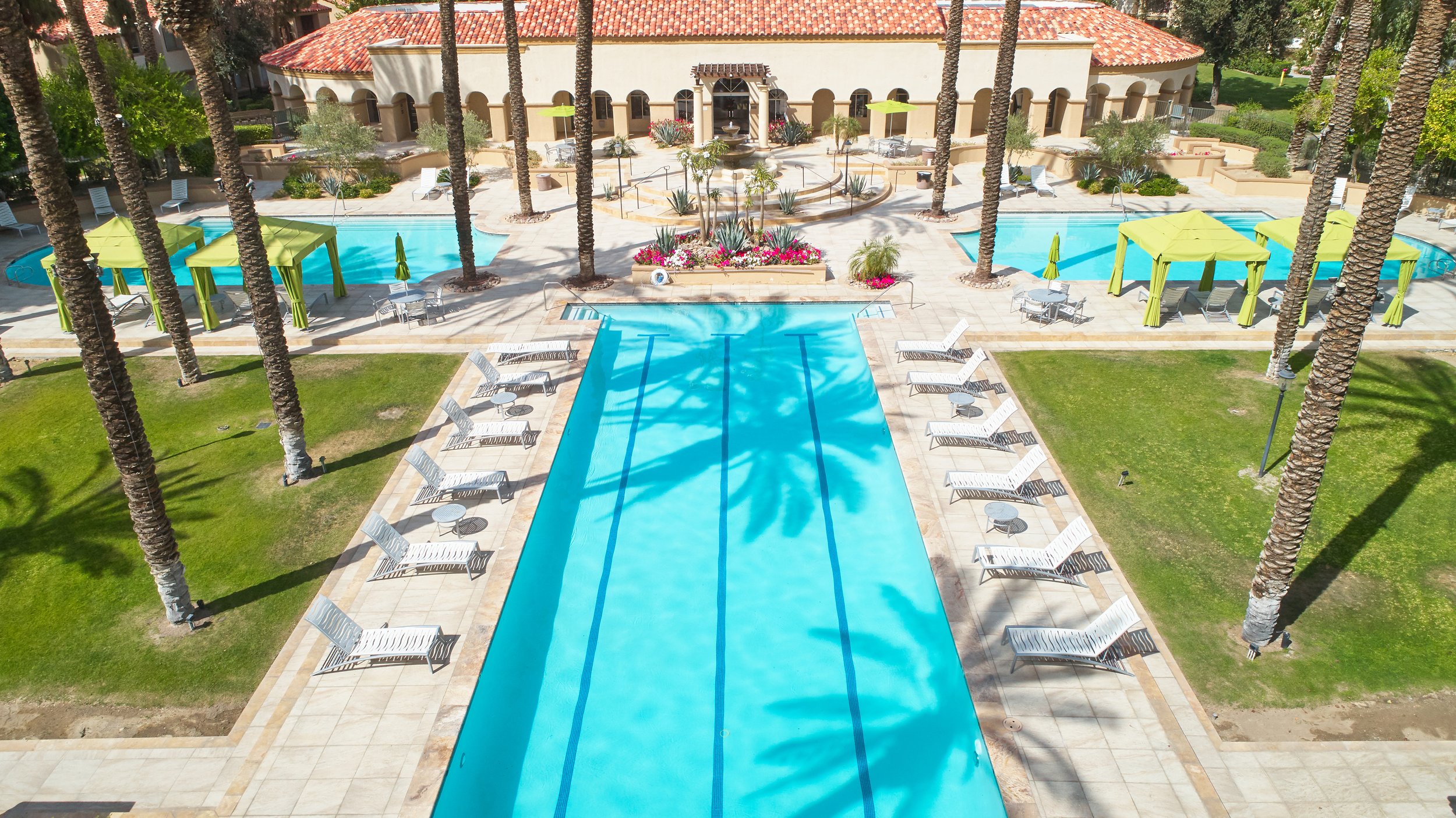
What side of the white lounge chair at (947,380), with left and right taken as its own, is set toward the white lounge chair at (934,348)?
right

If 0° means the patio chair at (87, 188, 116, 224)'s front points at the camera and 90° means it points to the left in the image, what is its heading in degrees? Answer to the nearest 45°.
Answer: approximately 315°

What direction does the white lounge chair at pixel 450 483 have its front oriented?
to the viewer's right

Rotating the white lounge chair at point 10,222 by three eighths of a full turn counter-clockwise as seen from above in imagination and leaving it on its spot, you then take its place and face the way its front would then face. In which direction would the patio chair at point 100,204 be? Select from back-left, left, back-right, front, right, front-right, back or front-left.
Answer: right

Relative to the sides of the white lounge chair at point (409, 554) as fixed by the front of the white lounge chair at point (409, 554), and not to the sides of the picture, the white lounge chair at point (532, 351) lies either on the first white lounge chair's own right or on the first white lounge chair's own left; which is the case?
on the first white lounge chair's own left

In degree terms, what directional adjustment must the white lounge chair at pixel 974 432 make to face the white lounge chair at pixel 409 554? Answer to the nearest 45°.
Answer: approximately 45° to its left

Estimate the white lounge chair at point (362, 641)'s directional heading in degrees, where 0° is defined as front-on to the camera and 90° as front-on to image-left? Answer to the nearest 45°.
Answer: approximately 270°

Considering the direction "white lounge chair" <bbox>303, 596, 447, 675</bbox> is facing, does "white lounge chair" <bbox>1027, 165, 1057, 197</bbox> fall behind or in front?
in front

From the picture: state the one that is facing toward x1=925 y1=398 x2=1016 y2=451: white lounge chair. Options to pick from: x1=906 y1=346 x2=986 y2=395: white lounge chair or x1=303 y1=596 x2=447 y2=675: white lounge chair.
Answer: x1=303 y1=596 x2=447 y2=675: white lounge chair

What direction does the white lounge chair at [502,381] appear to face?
to the viewer's right

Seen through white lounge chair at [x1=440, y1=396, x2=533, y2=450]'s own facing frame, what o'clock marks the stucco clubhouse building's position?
The stucco clubhouse building is roughly at 10 o'clock from the white lounge chair.

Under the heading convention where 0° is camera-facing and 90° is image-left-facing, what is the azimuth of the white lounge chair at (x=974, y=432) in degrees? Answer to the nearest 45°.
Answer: approximately 90°

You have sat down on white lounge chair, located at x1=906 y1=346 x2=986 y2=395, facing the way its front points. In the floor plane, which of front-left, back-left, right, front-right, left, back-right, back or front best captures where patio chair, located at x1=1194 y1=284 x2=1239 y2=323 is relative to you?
back-right

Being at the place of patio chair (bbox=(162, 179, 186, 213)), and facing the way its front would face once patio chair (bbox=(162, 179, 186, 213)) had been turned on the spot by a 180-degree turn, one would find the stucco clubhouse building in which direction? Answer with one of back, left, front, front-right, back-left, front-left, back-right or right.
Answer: front-right

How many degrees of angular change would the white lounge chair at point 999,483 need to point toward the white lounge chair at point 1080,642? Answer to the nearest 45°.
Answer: approximately 90° to its left

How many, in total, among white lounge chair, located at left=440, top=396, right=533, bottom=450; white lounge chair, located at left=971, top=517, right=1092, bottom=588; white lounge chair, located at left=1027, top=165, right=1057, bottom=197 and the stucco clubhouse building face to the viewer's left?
1

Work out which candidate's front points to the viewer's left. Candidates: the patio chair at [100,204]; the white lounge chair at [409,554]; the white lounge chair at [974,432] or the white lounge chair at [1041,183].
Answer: the white lounge chair at [974,432]

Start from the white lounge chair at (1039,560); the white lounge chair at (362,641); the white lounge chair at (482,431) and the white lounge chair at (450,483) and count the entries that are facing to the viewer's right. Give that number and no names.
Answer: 3

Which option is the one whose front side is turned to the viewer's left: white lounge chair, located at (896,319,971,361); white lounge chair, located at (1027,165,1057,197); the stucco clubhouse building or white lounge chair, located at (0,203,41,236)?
white lounge chair, located at (896,319,971,361)

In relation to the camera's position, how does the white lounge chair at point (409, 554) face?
facing to the right of the viewer

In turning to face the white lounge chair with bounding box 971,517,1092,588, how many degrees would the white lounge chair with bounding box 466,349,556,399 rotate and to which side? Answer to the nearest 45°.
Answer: approximately 45° to its right

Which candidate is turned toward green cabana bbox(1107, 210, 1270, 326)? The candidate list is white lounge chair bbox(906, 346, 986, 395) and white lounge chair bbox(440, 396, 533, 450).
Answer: white lounge chair bbox(440, 396, 533, 450)
